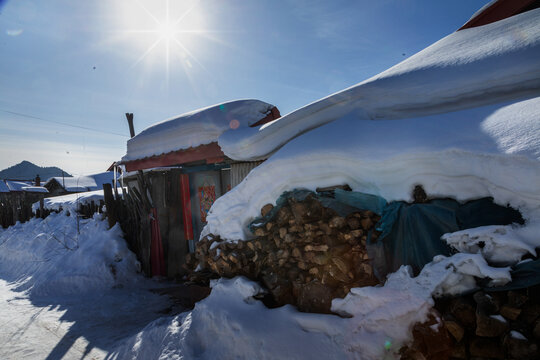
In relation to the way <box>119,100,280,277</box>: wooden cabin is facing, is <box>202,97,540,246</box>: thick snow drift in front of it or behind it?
in front

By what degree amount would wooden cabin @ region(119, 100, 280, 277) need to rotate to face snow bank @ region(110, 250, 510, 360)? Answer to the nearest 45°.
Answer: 0° — it already faces it

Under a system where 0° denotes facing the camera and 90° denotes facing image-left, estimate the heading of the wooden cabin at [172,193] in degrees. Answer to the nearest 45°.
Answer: approximately 0°
